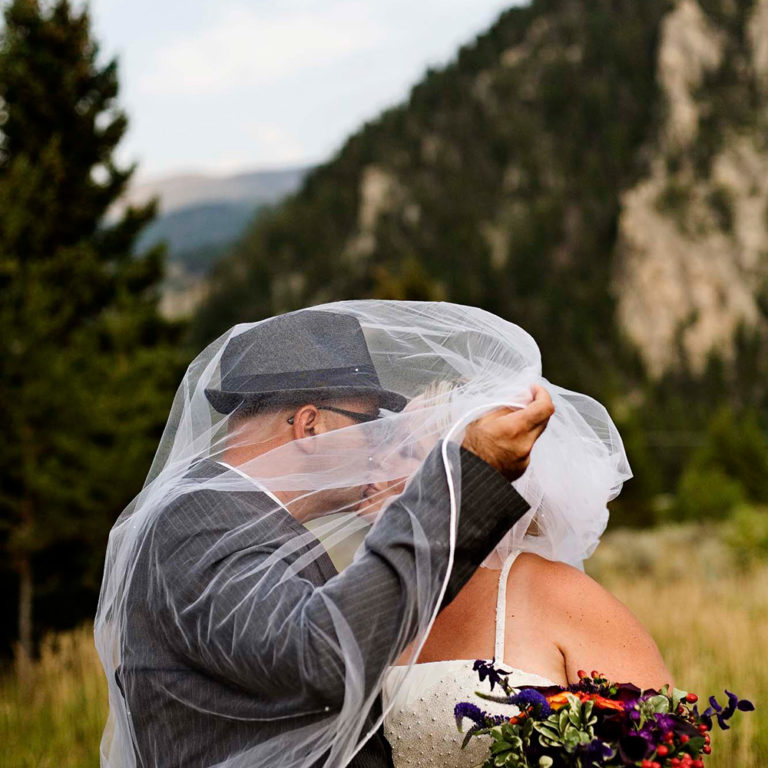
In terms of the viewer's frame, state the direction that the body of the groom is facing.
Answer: to the viewer's right
